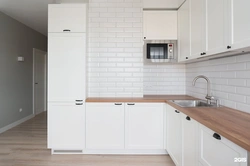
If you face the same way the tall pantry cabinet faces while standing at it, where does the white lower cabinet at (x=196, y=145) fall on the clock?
The white lower cabinet is roughly at 11 o'clock from the tall pantry cabinet.

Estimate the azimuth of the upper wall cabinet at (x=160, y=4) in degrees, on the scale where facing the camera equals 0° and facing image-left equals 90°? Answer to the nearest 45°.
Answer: approximately 0°

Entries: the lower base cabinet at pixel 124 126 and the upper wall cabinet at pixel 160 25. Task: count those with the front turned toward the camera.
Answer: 2

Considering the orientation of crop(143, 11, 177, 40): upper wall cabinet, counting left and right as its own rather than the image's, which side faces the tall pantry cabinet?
right

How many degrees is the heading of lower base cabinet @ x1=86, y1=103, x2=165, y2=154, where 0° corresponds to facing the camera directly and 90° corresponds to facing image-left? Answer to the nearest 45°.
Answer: approximately 0°
